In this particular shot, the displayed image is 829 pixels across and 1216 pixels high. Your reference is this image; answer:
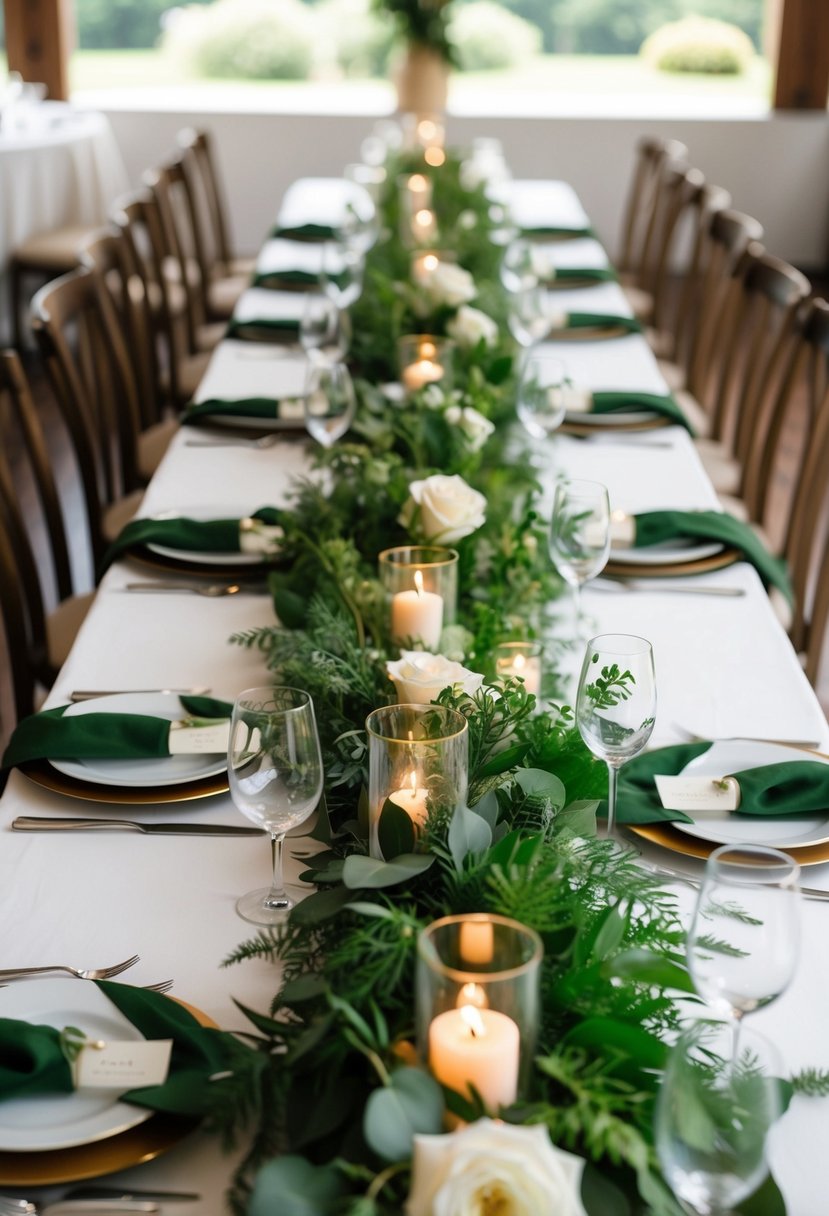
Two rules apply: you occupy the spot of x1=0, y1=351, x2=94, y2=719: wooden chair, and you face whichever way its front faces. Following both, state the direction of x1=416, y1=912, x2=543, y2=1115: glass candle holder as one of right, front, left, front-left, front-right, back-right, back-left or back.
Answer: right

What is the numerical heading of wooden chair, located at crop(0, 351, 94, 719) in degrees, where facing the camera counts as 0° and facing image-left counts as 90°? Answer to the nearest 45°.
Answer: approximately 270°

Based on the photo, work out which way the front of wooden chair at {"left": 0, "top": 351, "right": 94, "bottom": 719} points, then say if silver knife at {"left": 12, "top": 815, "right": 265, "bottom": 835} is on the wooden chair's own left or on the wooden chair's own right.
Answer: on the wooden chair's own right

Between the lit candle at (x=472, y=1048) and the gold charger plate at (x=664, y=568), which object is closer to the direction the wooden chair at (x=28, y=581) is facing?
the gold charger plate

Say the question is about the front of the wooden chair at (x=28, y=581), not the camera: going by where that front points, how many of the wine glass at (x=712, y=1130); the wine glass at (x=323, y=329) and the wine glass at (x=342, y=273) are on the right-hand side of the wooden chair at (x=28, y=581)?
1

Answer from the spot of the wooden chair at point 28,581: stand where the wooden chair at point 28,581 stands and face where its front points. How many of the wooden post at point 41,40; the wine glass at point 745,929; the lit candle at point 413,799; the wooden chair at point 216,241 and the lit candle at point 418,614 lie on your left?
2

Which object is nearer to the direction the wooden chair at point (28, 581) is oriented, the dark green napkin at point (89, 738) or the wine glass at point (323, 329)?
the wine glass

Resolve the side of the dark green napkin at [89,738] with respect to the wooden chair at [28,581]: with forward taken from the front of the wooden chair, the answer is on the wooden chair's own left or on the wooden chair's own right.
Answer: on the wooden chair's own right

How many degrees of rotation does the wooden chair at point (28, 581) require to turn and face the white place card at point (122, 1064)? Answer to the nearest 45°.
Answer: approximately 90° to its right

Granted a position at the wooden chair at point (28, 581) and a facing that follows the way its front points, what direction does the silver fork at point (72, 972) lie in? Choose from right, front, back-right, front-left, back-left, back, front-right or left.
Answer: right

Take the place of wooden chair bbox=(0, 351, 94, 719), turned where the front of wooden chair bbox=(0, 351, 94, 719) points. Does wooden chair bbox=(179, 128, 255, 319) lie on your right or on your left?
on your left

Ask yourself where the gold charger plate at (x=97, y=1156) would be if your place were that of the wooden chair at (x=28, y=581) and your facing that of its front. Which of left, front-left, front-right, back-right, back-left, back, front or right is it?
right

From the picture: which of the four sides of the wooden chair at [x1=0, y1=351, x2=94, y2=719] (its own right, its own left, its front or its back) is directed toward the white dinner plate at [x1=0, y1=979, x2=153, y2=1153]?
right
